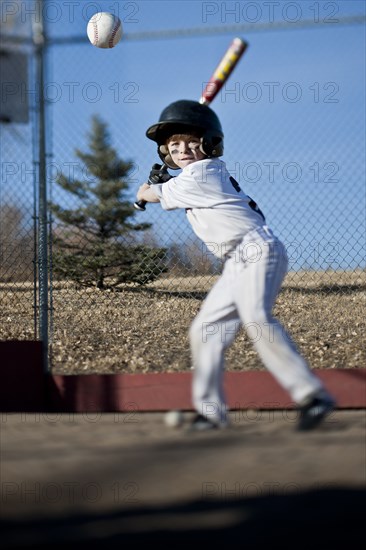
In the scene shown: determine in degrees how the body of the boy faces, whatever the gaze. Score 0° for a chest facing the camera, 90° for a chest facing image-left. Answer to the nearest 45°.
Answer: approximately 90°

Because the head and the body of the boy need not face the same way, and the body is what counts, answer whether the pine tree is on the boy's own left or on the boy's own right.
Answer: on the boy's own right
